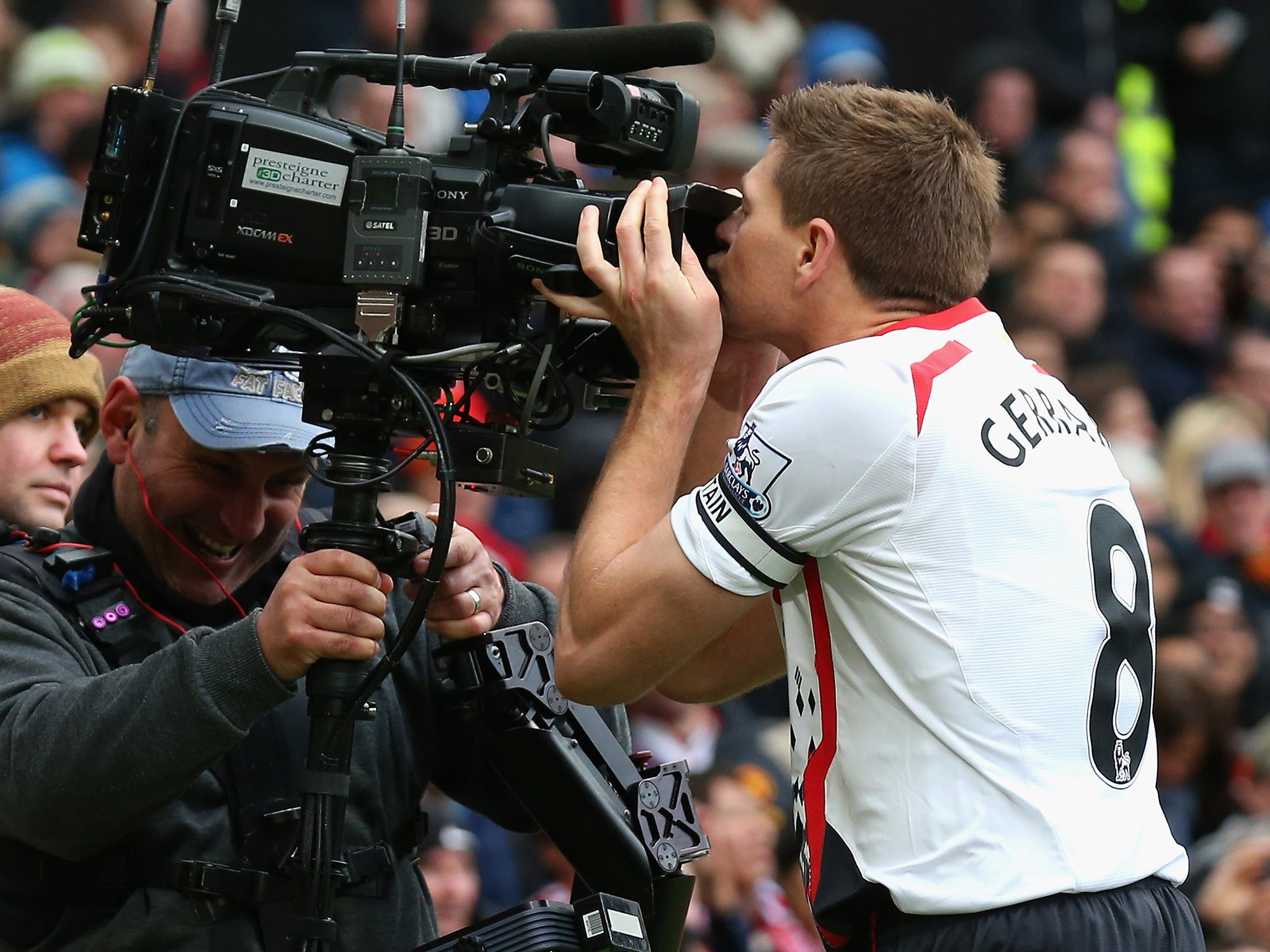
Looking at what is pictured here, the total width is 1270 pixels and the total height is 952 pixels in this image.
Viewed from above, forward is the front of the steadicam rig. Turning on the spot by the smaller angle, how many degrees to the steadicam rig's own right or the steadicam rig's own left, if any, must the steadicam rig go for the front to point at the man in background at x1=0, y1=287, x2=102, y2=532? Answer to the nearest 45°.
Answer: approximately 135° to the steadicam rig's own left

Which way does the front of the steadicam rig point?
to the viewer's right

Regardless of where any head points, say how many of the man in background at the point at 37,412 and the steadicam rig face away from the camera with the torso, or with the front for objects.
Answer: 0

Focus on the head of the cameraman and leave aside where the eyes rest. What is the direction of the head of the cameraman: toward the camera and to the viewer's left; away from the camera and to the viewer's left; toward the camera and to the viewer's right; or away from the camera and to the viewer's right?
toward the camera and to the viewer's right

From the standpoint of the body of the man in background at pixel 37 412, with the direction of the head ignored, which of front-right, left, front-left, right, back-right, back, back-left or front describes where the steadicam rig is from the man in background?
front

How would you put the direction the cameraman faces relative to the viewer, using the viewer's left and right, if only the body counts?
facing the viewer and to the right of the viewer

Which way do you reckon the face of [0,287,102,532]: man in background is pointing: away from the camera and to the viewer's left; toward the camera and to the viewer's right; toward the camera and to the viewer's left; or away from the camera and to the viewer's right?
toward the camera and to the viewer's right
